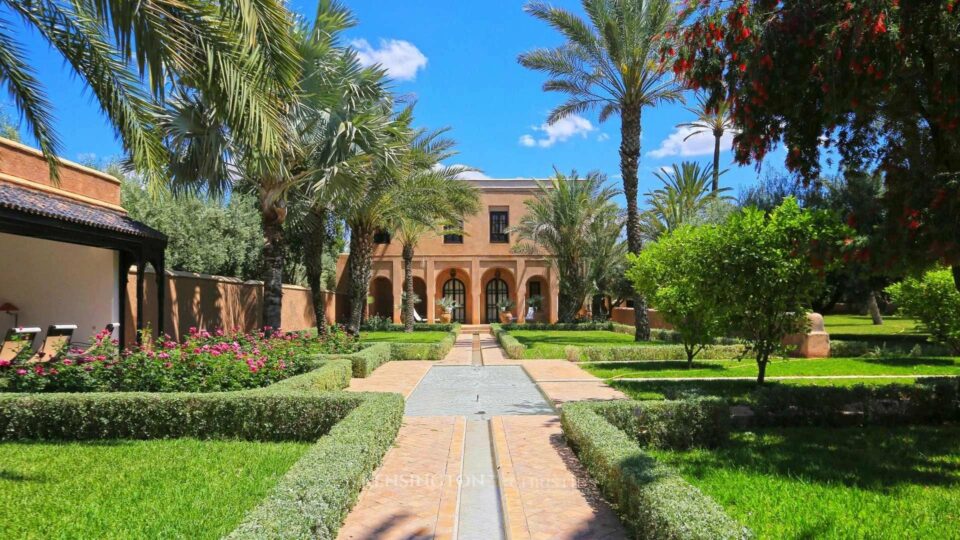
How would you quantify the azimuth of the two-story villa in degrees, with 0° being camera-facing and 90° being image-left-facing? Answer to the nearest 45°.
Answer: approximately 0°

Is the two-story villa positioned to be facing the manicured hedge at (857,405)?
yes

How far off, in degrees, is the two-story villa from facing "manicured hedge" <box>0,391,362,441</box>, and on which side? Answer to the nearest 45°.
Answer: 0° — it already faces it

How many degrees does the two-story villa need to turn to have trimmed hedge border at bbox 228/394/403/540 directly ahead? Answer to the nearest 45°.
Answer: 0° — it already faces it

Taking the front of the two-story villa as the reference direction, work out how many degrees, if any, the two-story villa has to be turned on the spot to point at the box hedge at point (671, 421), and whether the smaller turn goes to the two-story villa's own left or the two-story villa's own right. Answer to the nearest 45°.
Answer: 0° — it already faces it
